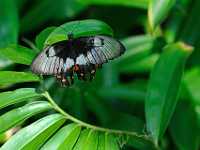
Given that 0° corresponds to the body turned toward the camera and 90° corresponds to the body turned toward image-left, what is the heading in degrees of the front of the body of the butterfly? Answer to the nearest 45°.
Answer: approximately 180°

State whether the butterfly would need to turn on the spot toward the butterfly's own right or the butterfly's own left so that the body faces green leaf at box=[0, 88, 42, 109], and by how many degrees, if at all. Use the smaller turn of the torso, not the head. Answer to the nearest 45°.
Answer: approximately 90° to the butterfly's own left

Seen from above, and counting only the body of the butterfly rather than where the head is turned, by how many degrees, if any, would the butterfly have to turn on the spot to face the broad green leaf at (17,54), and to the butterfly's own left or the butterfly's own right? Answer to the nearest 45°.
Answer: approximately 90° to the butterfly's own left
